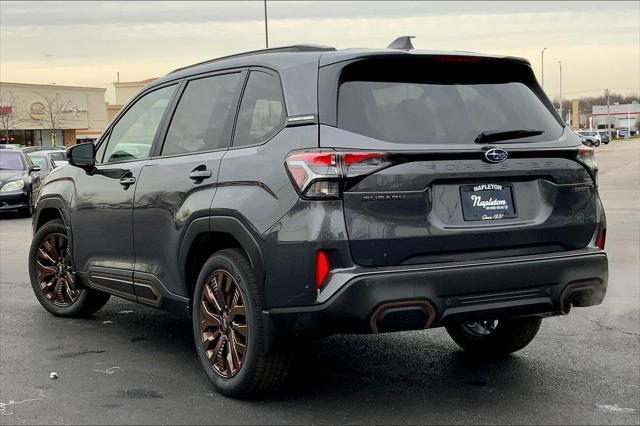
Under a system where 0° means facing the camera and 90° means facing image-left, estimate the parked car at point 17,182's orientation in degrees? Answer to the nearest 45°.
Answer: approximately 45°

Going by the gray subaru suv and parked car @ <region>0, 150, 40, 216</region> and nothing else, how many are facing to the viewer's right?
0

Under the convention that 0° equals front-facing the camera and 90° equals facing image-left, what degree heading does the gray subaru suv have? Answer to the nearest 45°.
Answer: approximately 135°

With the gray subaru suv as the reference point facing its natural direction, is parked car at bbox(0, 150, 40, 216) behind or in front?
in front

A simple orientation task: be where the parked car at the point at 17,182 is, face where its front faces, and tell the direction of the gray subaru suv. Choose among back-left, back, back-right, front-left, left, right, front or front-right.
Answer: front-left
